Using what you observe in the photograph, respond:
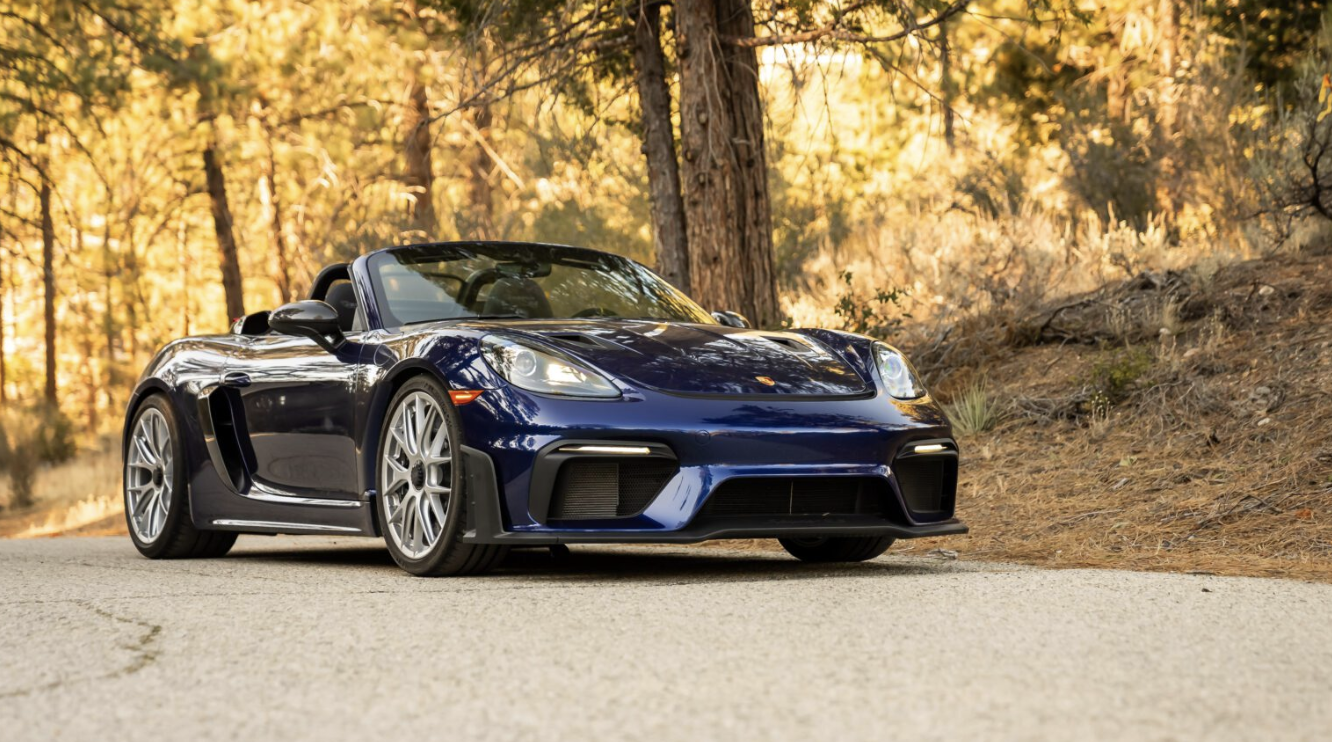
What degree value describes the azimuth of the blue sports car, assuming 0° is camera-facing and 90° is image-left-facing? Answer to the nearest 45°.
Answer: approximately 315°

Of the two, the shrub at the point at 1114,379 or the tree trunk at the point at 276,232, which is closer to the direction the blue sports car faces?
the shrub

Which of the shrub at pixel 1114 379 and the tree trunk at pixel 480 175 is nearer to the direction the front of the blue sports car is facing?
the shrub

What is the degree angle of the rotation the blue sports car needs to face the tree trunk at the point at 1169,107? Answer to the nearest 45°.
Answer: approximately 90° to its left

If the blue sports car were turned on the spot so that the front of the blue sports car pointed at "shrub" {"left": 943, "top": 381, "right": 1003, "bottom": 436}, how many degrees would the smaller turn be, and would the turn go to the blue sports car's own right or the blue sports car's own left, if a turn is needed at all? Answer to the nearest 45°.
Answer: approximately 90° to the blue sports car's own left

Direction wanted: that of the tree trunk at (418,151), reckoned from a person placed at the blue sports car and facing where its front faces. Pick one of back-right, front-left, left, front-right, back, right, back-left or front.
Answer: back-left
